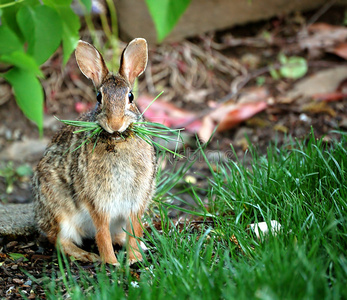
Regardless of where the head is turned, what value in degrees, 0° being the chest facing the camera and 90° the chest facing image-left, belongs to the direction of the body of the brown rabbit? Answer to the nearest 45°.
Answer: approximately 315°

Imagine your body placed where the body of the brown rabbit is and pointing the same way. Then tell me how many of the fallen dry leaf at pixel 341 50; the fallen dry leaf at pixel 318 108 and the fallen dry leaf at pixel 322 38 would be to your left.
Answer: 3

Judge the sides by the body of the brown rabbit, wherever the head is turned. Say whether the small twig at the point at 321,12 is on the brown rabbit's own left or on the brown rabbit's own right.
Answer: on the brown rabbit's own left

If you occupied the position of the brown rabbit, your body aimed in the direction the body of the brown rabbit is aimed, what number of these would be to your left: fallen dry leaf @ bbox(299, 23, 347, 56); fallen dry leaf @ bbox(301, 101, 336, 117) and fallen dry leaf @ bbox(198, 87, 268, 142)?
3

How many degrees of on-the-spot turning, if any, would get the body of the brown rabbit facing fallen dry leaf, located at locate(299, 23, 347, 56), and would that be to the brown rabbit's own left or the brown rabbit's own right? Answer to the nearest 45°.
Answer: approximately 90° to the brown rabbit's own left
